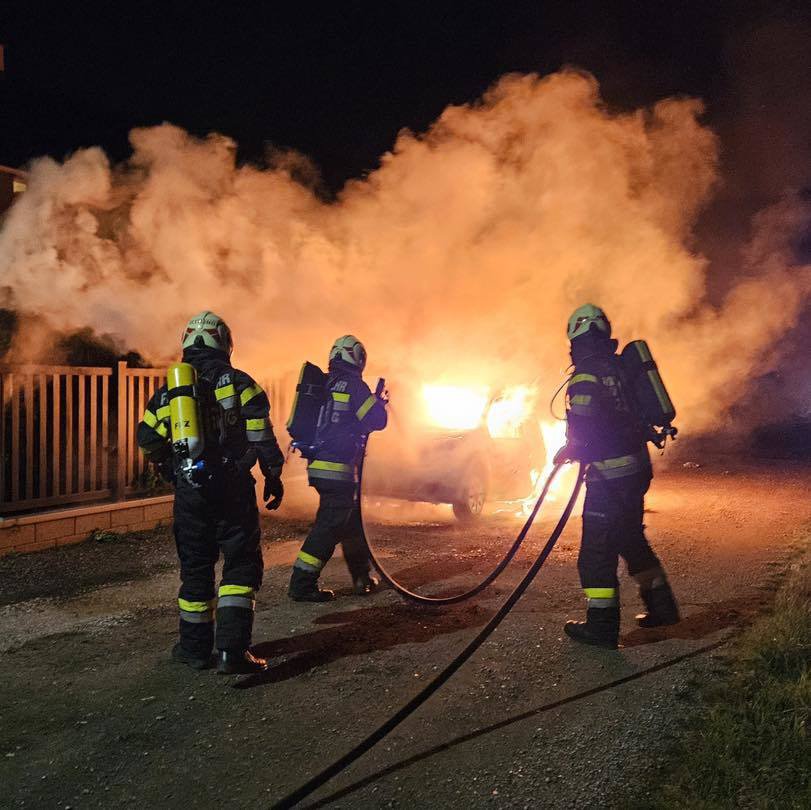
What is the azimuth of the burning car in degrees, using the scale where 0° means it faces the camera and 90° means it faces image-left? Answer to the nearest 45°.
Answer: approximately 45°

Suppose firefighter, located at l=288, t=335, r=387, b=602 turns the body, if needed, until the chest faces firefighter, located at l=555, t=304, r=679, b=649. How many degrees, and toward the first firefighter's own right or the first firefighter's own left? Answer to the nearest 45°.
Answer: approximately 90° to the first firefighter's own right

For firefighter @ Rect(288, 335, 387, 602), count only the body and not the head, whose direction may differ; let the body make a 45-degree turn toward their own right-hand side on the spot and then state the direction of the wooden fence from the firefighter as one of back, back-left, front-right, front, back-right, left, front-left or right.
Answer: back-left

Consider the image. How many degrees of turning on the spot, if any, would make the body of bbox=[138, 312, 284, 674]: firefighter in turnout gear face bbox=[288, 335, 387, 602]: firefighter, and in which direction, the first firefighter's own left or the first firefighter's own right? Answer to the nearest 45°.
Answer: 0° — they already face them

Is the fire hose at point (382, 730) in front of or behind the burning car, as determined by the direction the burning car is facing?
in front

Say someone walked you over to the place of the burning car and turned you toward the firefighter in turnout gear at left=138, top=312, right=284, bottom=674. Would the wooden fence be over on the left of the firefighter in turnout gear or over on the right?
right

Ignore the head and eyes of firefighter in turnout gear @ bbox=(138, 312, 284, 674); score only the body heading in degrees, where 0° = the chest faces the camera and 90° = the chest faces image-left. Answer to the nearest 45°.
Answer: approximately 225°

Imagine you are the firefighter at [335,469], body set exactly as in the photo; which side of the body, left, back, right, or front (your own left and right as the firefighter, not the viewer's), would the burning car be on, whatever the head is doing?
front

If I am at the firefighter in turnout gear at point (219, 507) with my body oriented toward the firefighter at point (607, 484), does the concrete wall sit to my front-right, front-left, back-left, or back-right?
back-left

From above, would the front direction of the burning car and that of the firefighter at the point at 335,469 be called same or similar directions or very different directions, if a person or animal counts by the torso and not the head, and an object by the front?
very different directions

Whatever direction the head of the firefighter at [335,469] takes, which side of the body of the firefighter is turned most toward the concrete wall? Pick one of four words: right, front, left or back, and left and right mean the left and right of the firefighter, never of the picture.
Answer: left

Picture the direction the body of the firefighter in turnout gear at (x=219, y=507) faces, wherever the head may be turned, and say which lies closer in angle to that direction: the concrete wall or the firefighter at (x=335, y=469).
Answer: the firefighter

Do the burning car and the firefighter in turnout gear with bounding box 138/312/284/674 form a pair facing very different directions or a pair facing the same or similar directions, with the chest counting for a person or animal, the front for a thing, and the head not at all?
very different directions

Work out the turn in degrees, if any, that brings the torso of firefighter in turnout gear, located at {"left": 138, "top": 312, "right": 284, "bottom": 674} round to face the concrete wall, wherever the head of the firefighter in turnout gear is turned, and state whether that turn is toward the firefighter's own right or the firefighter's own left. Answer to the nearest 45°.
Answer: approximately 45° to the firefighter's own left

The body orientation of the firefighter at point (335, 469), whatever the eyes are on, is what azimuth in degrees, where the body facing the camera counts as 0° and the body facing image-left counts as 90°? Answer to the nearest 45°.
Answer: approximately 225°
